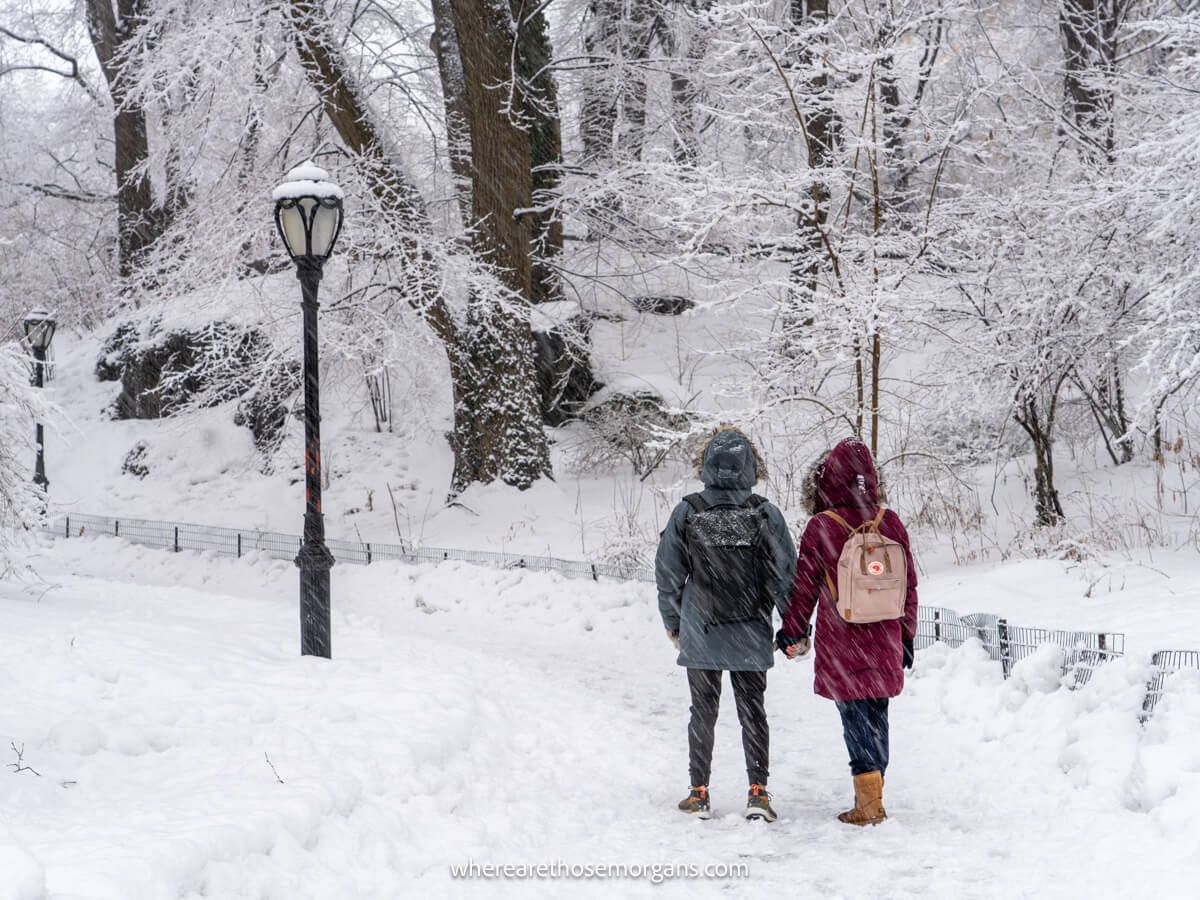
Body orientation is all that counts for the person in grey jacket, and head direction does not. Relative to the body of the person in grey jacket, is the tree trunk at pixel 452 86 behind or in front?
in front

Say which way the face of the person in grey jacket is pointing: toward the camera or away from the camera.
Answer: away from the camera

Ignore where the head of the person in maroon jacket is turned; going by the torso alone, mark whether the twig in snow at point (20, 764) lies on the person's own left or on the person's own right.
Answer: on the person's own left

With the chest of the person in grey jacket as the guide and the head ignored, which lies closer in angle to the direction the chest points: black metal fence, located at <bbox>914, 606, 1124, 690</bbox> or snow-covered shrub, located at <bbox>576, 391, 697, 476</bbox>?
the snow-covered shrub

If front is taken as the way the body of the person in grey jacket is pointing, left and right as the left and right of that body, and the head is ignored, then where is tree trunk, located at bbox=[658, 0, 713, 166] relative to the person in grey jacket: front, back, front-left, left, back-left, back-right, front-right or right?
front

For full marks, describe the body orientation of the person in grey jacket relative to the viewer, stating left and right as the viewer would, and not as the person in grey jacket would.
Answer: facing away from the viewer

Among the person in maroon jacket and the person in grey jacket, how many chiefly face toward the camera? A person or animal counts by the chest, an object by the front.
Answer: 0

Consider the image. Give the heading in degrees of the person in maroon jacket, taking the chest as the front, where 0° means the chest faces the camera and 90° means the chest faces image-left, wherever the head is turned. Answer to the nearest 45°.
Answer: approximately 135°

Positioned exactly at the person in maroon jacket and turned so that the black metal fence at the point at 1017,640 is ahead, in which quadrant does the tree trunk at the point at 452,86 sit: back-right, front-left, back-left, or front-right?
front-left

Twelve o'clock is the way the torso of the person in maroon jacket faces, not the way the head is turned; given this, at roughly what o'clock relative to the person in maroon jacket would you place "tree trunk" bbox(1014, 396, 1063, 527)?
The tree trunk is roughly at 2 o'clock from the person in maroon jacket.

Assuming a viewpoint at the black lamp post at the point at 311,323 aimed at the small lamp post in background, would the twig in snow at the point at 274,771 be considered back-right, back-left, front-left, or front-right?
back-left

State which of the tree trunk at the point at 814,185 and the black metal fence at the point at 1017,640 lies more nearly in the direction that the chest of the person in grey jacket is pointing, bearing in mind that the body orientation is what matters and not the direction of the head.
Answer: the tree trunk

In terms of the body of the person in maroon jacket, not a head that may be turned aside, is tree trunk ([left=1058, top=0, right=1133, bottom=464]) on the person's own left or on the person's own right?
on the person's own right

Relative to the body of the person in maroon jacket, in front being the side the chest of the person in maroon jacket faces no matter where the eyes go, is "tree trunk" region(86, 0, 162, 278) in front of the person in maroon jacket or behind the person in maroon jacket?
in front

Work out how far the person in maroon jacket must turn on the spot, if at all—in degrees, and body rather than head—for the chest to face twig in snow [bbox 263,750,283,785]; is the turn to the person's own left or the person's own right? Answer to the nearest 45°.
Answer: approximately 45° to the person's own left
